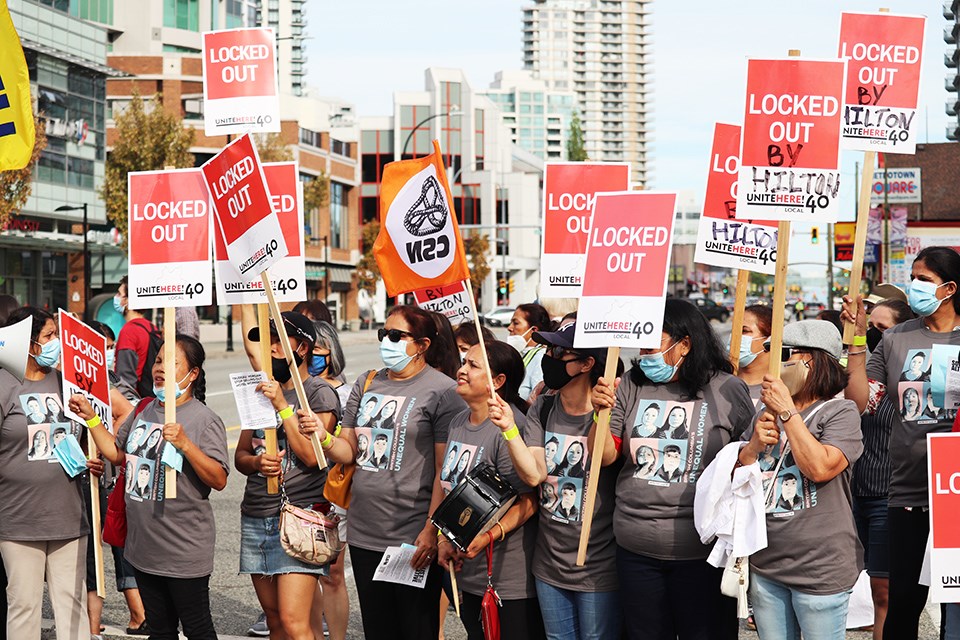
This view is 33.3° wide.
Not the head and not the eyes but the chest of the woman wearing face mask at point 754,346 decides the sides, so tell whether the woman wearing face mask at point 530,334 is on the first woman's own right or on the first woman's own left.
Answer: on the first woman's own right

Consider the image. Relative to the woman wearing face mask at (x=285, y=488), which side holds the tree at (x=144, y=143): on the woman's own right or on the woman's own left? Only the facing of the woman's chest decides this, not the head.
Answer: on the woman's own right

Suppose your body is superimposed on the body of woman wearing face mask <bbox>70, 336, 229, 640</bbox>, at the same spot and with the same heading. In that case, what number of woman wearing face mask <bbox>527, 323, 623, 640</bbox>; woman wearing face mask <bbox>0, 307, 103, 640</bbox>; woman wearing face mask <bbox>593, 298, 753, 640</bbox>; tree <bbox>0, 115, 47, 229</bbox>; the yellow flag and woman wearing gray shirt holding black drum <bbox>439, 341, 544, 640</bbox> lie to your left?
3

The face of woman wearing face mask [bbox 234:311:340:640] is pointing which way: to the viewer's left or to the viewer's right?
to the viewer's left

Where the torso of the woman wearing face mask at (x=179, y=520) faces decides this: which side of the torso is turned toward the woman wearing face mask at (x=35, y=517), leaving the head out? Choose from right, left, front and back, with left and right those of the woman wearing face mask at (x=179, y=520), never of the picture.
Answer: right
